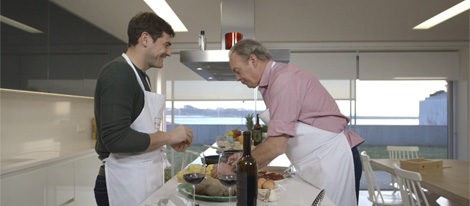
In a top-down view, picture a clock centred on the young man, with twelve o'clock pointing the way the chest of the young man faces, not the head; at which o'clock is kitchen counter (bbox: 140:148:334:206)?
The kitchen counter is roughly at 1 o'clock from the young man.

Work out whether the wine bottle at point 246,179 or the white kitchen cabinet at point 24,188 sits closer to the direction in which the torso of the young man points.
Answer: the wine bottle

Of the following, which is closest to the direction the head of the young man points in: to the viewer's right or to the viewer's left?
to the viewer's right

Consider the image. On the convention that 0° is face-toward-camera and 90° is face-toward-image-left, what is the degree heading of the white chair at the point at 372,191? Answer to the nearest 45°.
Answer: approximately 270°

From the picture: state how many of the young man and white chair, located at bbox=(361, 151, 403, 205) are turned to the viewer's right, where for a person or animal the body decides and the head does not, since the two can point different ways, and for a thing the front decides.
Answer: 2

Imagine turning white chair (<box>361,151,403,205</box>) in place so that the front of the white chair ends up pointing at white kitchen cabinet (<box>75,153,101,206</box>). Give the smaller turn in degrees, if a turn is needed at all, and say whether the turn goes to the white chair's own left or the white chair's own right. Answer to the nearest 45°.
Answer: approximately 180°

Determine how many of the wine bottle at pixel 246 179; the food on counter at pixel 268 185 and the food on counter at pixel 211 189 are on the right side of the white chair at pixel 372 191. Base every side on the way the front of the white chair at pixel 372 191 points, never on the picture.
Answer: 3

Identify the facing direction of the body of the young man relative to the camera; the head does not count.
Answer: to the viewer's right
